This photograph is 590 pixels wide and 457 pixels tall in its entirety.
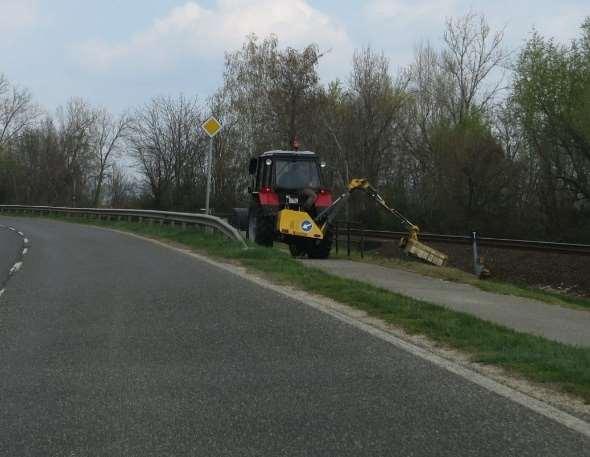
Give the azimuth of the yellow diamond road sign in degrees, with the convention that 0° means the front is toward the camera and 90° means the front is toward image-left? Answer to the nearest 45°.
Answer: approximately 0°

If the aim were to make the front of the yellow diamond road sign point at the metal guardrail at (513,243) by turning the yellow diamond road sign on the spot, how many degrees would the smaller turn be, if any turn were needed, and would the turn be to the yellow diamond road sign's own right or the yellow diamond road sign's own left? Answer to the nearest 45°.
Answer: approximately 90° to the yellow diamond road sign's own left
